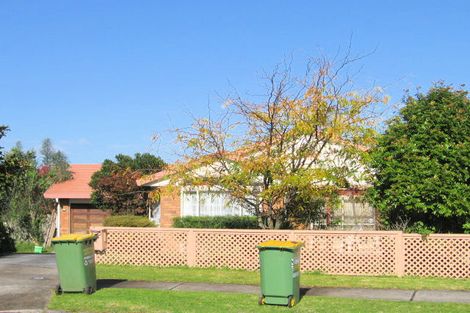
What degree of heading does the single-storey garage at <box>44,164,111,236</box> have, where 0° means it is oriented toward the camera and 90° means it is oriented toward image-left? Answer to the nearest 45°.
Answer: approximately 0°
